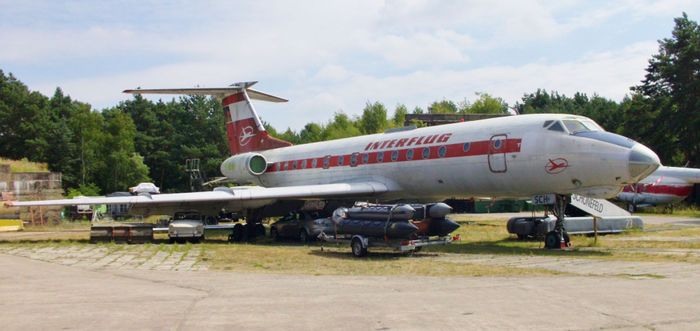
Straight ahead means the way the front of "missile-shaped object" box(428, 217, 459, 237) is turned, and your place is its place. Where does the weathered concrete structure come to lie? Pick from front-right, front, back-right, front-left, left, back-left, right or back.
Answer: back-left

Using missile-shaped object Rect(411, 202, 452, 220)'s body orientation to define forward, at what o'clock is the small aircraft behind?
The small aircraft behind is roughly at 10 o'clock from the missile-shaped object.

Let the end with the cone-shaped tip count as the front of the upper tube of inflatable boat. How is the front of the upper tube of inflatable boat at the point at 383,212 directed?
to the viewer's right

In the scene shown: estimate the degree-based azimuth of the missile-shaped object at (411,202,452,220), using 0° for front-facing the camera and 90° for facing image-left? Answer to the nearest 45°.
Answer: approximately 270°

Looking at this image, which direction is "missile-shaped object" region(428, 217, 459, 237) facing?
to the viewer's right

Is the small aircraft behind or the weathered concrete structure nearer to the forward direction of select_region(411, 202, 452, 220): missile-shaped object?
the small aircraft behind

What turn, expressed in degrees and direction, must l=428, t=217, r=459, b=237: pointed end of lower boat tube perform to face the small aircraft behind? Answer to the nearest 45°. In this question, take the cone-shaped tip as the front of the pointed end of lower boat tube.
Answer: approximately 45° to its left

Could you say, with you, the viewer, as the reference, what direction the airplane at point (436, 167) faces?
facing the viewer and to the right of the viewer

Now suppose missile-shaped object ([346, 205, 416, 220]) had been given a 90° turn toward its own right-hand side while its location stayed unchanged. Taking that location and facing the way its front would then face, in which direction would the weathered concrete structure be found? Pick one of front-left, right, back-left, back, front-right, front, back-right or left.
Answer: back-right

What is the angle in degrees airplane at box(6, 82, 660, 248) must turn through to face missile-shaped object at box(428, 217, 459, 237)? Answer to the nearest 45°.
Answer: approximately 45° to its right

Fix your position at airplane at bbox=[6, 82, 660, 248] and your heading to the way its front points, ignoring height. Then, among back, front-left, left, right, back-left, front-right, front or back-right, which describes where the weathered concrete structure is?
back
